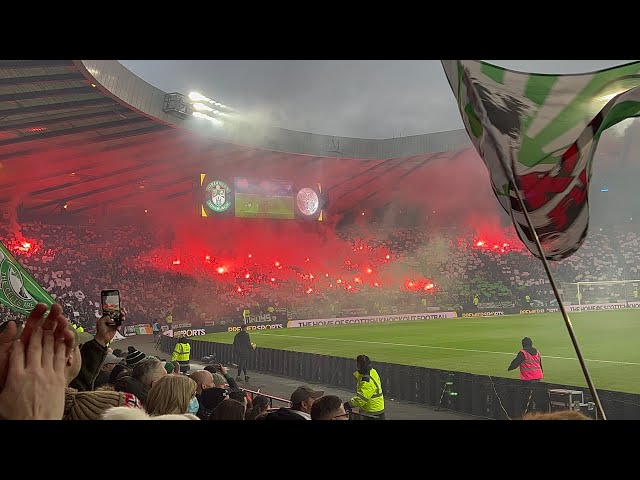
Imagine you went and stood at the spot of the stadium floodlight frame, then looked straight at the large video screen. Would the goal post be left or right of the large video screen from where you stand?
right

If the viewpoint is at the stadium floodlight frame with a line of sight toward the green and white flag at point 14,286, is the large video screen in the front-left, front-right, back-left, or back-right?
back-left

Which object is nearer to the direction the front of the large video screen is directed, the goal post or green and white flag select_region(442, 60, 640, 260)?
the green and white flag

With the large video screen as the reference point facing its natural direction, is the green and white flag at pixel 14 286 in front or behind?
in front

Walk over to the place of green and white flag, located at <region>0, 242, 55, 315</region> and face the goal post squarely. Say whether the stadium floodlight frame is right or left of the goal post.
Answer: left

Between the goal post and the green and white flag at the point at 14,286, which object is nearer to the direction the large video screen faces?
the green and white flag

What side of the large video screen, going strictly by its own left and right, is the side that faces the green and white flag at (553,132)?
front

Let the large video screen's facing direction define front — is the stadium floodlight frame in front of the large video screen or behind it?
in front

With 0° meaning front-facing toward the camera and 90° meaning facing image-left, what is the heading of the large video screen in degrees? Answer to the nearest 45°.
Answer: approximately 0°
